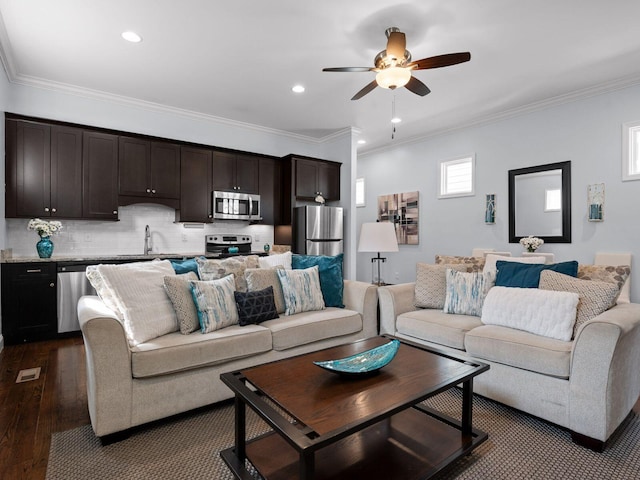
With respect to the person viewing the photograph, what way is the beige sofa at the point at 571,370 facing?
facing the viewer and to the left of the viewer

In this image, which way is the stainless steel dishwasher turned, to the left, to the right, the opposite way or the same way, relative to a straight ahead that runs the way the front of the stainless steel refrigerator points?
the same way

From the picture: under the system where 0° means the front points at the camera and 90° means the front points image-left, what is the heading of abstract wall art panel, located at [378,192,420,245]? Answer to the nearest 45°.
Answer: approximately 45°

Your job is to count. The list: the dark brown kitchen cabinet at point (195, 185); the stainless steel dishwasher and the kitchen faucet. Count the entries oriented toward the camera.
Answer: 3

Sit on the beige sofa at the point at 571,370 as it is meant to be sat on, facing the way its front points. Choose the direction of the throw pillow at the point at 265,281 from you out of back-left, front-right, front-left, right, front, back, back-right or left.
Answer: front-right

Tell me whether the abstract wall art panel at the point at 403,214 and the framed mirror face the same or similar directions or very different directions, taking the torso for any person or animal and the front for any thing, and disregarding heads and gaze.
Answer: same or similar directions

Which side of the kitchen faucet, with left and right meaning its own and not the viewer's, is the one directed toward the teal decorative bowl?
front

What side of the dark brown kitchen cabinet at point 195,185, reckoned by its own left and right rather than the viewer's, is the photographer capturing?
front

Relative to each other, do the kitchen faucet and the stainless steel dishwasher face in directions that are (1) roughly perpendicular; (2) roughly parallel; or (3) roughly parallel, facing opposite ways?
roughly parallel

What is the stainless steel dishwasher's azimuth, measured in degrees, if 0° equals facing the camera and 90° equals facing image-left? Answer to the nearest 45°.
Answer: approximately 0°

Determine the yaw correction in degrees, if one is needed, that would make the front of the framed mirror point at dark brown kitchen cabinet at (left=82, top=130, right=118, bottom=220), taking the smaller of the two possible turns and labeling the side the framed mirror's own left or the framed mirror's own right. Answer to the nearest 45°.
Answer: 0° — it already faces it

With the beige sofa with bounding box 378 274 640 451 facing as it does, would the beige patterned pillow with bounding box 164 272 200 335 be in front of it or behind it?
in front

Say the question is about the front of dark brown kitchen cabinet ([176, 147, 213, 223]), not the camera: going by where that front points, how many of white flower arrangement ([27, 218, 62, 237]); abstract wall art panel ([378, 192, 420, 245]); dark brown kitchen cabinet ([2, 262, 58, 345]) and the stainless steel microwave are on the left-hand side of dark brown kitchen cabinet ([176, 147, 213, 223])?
2

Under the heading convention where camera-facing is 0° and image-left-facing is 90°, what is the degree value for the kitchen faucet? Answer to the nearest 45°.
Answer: approximately 0°

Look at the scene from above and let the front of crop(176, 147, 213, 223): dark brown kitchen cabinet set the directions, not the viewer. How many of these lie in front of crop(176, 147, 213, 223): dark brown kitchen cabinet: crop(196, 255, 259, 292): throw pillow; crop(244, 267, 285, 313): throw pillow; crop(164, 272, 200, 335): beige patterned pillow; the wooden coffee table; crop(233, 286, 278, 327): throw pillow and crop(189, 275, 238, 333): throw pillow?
6

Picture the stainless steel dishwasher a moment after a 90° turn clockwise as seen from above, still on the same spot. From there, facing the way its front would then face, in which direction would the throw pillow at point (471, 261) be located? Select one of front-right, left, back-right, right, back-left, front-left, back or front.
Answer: back-left

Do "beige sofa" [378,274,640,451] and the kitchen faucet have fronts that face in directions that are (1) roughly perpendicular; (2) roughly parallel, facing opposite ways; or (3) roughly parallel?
roughly perpendicular

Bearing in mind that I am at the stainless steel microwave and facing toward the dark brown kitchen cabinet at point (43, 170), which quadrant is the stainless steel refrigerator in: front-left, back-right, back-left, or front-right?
back-left

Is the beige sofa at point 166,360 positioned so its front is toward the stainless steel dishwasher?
no
